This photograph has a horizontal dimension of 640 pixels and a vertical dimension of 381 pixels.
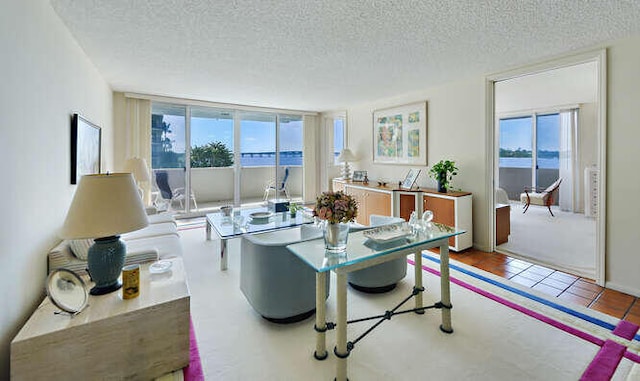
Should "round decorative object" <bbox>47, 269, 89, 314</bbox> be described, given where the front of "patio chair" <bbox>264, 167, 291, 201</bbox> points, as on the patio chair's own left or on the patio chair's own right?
on the patio chair's own left

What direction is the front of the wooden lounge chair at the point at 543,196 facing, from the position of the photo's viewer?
facing to the left of the viewer

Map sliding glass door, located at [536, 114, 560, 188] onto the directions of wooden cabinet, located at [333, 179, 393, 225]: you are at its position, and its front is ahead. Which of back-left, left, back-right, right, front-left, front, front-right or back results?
back

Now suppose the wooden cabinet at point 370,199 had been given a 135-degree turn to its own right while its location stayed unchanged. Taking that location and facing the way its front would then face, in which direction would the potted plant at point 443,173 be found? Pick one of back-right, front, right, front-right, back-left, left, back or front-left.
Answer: back-right

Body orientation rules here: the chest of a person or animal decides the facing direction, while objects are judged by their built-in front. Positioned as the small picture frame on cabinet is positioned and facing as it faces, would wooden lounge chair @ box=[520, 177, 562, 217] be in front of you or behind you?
behind

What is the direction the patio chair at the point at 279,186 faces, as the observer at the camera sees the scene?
facing to the left of the viewer

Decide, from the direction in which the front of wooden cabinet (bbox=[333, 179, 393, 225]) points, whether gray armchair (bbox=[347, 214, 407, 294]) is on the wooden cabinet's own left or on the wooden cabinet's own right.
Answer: on the wooden cabinet's own left
